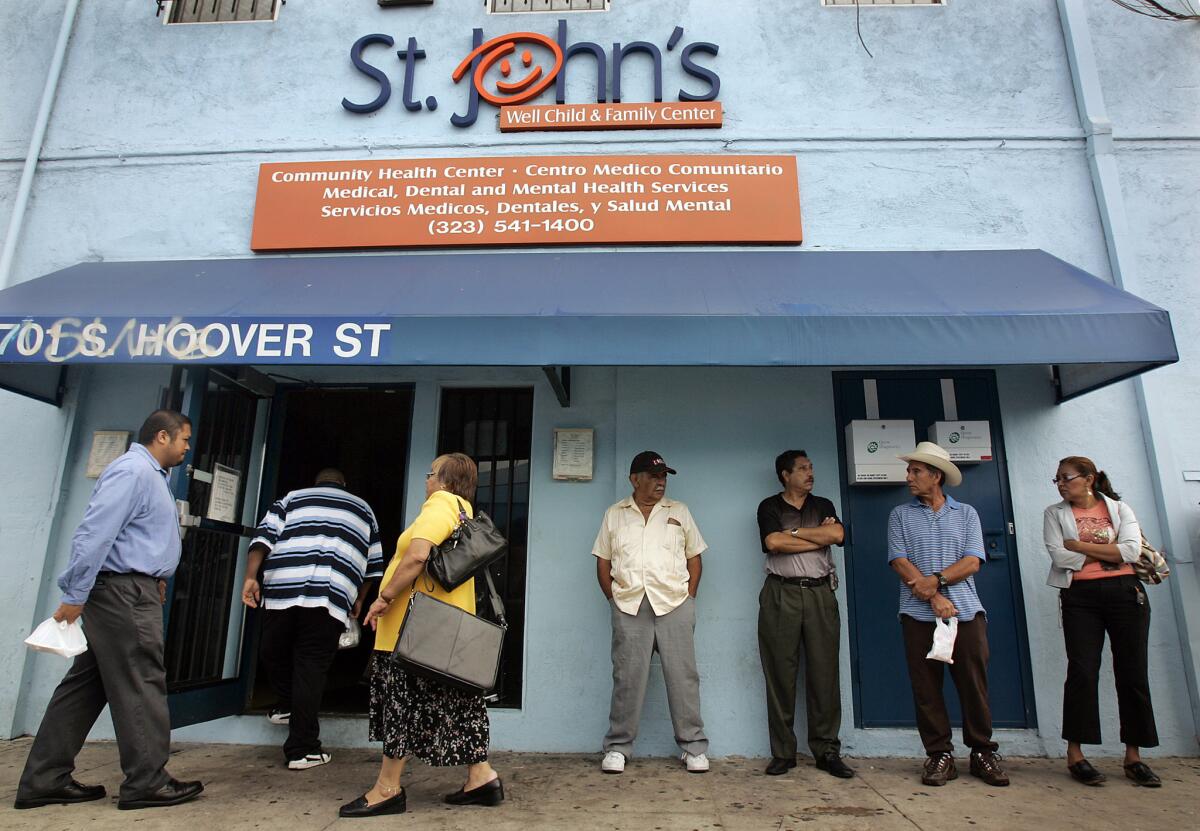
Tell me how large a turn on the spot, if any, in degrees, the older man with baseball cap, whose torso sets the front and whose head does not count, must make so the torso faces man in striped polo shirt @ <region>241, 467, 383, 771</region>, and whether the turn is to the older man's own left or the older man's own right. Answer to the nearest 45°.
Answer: approximately 90° to the older man's own right

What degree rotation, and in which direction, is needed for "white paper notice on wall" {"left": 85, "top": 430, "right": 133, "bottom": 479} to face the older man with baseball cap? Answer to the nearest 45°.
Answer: approximately 45° to its left

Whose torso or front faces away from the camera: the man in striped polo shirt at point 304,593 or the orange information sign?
the man in striped polo shirt

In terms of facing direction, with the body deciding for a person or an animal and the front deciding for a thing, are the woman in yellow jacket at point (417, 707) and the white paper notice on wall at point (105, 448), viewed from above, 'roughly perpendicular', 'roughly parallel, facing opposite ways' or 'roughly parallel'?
roughly perpendicular

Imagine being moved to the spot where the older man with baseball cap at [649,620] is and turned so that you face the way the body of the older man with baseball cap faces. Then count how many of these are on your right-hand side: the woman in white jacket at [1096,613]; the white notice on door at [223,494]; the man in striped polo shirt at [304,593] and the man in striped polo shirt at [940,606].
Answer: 2

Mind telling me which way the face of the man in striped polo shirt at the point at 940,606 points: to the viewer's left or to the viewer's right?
to the viewer's left

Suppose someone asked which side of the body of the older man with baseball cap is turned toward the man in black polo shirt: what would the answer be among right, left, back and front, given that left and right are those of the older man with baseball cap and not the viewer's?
left

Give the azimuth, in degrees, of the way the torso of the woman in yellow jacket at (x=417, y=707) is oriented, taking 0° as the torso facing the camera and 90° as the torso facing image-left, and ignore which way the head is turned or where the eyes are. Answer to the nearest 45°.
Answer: approximately 90°

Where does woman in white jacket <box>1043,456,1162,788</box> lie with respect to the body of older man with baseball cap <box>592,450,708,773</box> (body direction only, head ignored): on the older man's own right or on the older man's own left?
on the older man's own left
